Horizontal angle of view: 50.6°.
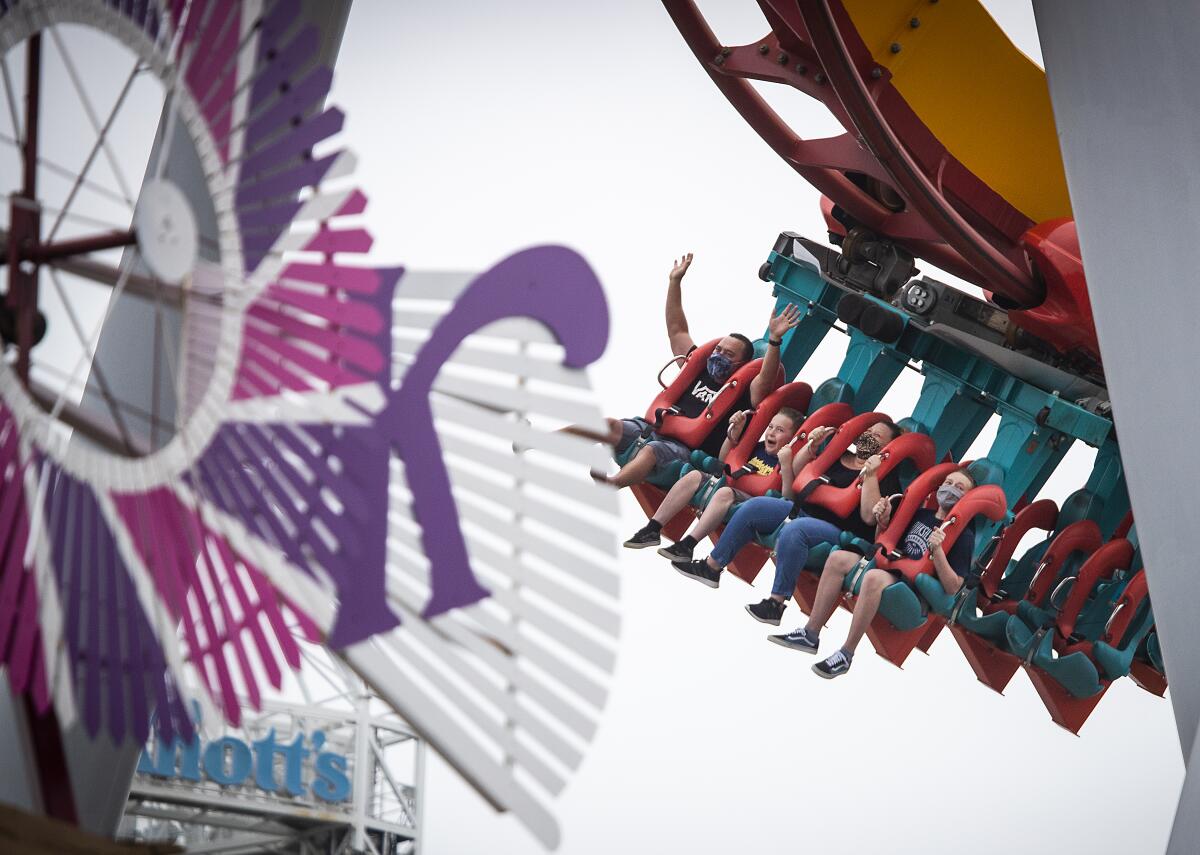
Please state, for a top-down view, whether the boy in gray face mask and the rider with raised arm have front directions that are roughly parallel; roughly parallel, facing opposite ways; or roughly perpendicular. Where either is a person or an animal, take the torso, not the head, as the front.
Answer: roughly parallel

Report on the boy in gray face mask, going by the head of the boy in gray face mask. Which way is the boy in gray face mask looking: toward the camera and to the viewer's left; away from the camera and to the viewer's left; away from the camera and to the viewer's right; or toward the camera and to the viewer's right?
toward the camera and to the viewer's left

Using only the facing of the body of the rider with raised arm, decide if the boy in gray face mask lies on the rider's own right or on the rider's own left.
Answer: on the rider's own left

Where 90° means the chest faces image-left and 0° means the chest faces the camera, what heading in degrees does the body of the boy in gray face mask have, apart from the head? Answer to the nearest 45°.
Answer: approximately 45°

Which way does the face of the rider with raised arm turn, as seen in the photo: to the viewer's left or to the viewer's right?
to the viewer's left

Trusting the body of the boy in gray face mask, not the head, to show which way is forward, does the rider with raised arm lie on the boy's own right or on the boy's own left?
on the boy's own right

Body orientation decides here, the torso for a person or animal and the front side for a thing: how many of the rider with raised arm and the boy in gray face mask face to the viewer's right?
0

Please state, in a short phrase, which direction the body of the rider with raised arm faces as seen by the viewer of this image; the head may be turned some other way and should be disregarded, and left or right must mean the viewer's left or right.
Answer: facing the viewer and to the left of the viewer
